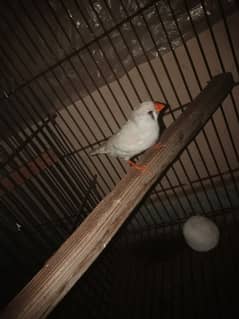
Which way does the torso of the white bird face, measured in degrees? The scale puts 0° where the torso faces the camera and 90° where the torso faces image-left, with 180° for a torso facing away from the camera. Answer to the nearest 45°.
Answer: approximately 270°
